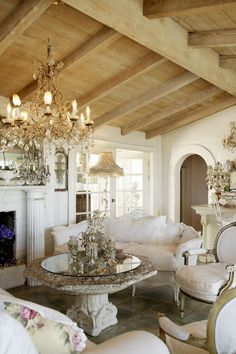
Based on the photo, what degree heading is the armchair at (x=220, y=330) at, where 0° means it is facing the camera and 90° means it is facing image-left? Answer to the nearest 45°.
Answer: approximately 135°

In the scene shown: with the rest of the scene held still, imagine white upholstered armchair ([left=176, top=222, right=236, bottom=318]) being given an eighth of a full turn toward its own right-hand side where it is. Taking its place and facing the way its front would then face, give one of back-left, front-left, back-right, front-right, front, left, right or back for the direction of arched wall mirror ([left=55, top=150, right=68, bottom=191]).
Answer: front-right

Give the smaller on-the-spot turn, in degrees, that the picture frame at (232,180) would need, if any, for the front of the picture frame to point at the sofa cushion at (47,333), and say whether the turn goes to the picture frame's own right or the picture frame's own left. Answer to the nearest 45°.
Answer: approximately 45° to the picture frame's own left

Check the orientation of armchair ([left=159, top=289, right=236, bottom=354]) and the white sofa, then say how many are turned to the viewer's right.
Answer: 0

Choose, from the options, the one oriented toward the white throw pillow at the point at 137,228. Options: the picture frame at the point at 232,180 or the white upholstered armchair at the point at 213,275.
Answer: the picture frame

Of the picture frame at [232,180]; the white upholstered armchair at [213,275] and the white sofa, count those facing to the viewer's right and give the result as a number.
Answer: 0

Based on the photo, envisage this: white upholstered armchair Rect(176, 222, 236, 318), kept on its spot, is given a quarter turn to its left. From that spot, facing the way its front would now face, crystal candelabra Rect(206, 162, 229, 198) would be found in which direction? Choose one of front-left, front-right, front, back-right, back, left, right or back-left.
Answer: back-left

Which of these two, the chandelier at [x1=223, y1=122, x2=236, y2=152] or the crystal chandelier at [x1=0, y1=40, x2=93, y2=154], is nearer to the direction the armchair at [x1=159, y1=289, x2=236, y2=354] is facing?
the crystal chandelier

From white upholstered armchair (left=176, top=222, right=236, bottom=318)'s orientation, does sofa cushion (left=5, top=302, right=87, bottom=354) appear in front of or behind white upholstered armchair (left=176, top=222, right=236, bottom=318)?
in front

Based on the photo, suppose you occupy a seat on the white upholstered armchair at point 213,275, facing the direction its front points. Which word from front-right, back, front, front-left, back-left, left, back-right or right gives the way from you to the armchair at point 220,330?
front-left

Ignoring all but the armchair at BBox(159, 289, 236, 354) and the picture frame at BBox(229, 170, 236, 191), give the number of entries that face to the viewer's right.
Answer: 0

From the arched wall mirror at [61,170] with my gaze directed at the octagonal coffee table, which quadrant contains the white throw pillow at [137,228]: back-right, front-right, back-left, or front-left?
front-left

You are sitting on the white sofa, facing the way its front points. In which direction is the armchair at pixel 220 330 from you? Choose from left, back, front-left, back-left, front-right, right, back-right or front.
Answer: front-left

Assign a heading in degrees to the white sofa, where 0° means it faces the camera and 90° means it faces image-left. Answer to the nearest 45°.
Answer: approximately 45°

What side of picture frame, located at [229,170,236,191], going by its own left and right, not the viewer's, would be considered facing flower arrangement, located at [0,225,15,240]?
front

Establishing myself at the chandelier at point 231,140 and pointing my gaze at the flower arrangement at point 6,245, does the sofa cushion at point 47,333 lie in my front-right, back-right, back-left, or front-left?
front-left

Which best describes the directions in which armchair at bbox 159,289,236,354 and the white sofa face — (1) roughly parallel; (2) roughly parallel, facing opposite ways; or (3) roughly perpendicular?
roughly perpendicular

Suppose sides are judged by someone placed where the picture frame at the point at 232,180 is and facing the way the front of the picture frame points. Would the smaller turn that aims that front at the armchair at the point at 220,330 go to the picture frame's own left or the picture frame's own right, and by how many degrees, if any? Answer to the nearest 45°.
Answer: approximately 45° to the picture frame's own left

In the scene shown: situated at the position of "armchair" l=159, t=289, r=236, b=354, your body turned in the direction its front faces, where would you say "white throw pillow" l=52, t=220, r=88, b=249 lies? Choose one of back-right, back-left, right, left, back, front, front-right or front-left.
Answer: front
